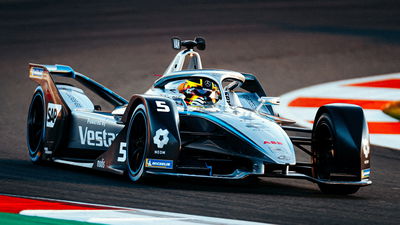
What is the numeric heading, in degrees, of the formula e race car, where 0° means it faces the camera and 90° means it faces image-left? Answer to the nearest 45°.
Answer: approximately 315°
